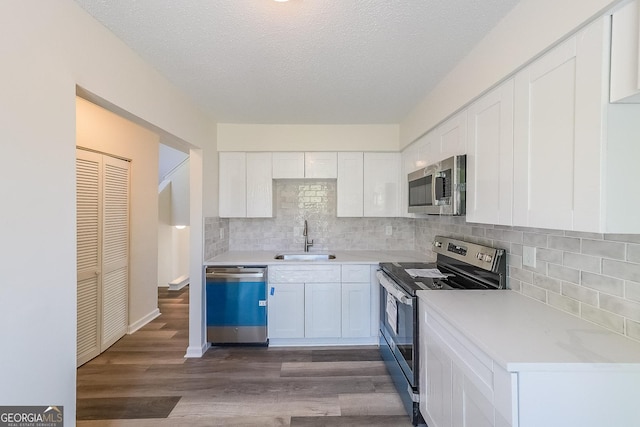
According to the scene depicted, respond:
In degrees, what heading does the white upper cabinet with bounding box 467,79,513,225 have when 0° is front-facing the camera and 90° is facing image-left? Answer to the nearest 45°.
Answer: approximately 45°

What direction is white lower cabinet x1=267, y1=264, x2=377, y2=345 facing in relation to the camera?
toward the camera

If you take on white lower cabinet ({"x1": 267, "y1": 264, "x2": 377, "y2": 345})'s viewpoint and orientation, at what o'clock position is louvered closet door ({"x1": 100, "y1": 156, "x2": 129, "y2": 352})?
The louvered closet door is roughly at 3 o'clock from the white lower cabinet.

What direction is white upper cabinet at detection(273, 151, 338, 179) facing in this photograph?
toward the camera

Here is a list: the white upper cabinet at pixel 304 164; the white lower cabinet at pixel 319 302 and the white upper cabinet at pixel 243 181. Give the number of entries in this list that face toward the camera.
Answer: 3

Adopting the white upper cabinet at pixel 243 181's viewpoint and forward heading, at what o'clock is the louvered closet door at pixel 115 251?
The louvered closet door is roughly at 3 o'clock from the white upper cabinet.

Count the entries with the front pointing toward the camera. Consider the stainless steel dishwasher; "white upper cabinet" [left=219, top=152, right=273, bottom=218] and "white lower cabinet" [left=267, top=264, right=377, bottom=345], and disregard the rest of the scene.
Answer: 3

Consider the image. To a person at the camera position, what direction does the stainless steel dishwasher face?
facing the viewer

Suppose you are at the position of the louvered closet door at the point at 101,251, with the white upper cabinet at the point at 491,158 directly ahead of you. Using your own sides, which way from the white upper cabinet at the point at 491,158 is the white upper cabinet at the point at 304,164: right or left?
left

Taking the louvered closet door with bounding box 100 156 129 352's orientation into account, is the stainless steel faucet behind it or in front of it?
in front

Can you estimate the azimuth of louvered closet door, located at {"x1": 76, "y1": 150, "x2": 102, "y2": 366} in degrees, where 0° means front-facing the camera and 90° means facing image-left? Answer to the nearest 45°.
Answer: approximately 315°

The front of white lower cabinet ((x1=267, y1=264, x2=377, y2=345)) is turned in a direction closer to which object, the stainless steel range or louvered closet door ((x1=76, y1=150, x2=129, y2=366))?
the stainless steel range

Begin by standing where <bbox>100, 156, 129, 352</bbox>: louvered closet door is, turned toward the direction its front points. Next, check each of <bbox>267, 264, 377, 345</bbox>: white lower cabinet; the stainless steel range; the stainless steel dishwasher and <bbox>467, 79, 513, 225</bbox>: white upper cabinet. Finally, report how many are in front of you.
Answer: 4

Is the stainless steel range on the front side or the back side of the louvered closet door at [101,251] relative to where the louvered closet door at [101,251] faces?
on the front side

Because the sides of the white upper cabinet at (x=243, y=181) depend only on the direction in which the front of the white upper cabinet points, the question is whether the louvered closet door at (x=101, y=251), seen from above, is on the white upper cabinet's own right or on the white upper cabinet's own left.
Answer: on the white upper cabinet's own right

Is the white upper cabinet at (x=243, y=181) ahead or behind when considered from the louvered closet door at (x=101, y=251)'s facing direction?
ahead

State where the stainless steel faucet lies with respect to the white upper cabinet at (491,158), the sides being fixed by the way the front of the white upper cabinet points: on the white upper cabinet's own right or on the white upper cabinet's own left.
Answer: on the white upper cabinet's own right
